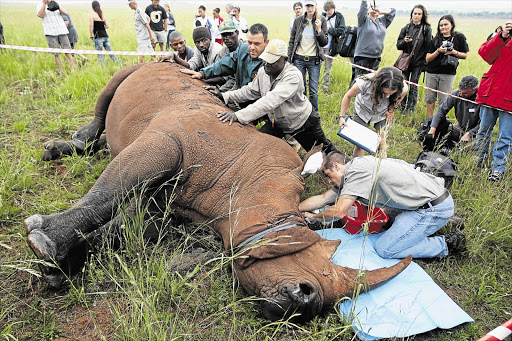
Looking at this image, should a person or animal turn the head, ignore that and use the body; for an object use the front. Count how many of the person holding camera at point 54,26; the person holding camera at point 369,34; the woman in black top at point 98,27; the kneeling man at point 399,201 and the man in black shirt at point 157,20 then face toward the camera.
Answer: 3

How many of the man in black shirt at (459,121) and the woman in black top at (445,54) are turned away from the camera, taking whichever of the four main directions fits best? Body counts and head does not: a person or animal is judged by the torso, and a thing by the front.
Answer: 0

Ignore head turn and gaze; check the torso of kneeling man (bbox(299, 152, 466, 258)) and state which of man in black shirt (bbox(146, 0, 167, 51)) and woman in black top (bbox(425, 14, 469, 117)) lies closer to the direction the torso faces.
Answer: the man in black shirt

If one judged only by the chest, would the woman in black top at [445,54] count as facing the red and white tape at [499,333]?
yes

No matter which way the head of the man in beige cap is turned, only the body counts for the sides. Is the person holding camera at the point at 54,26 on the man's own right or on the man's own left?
on the man's own right

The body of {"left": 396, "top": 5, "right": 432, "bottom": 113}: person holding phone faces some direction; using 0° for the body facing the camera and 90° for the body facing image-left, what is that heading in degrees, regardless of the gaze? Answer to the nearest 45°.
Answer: approximately 45°

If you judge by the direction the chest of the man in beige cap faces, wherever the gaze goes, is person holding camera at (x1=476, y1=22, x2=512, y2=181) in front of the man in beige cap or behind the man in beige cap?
behind

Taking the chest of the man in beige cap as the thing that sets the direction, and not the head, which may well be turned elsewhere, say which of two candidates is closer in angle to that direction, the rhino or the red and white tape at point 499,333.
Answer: the rhino

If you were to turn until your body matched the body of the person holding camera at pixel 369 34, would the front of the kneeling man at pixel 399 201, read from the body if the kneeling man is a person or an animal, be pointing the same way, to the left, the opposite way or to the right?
to the right

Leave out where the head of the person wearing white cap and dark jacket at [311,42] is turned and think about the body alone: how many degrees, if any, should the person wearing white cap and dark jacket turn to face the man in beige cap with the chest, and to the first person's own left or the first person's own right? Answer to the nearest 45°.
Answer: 0° — they already face them

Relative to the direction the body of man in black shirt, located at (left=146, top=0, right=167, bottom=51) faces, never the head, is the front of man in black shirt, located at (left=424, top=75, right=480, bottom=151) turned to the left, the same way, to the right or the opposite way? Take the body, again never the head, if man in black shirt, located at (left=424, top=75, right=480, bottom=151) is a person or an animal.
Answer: to the right

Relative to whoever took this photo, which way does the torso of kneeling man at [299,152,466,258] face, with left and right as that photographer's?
facing to the left of the viewer

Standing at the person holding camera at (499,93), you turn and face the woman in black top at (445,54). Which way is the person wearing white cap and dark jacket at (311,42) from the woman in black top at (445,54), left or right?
left

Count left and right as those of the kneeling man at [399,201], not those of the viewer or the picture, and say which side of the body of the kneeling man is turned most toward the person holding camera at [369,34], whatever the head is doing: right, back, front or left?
right

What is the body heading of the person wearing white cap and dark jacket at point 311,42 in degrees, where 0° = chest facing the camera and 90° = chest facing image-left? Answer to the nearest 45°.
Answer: approximately 0°
